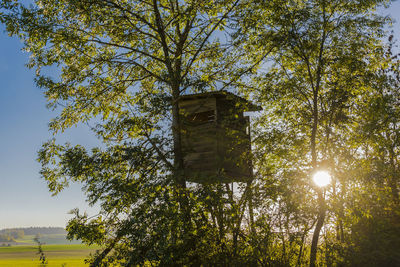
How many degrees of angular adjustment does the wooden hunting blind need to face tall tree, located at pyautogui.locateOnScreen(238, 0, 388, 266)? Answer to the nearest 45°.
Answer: approximately 90° to its left

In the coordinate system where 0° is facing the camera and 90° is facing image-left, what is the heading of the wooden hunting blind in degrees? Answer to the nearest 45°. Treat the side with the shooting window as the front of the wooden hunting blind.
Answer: approximately 45°
